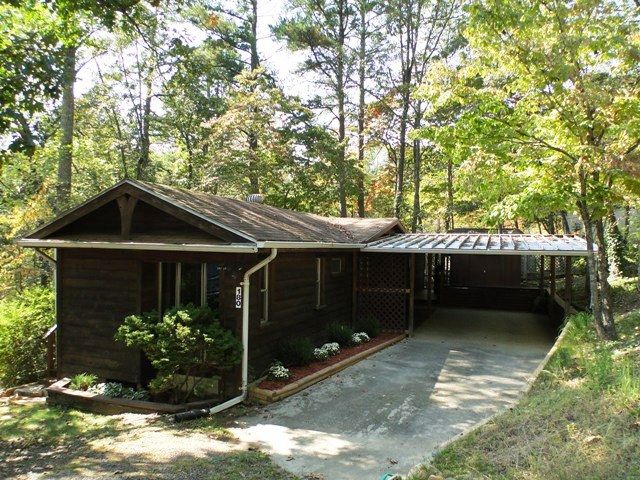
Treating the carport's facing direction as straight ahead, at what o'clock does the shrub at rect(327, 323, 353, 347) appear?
The shrub is roughly at 1 o'clock from the carport.

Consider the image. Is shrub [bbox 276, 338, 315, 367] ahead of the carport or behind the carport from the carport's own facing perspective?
ahead

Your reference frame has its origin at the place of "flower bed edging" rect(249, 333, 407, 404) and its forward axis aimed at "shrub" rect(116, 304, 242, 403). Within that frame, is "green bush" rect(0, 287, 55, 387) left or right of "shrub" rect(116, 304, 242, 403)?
right

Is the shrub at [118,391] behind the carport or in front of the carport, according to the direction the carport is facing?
in front

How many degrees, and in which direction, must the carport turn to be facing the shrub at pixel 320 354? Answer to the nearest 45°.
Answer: approximately 45° to its right

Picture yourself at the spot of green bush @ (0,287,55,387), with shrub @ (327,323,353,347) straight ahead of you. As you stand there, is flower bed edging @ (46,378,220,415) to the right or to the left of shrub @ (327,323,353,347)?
right

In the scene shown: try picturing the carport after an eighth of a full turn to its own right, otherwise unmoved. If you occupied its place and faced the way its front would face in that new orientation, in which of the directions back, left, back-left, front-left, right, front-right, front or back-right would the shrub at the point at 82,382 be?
front

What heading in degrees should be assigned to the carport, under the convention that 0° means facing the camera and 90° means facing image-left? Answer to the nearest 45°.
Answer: approximately 0°

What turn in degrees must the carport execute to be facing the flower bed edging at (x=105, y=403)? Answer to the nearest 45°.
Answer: approximately 45° to its right

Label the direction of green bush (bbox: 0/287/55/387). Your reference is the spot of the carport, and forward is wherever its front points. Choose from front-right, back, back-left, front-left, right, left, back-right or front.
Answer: front-right

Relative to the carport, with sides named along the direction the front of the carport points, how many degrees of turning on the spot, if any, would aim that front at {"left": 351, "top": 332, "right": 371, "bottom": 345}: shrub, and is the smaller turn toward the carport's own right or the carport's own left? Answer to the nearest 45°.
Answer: approximately 45° to the carport's own right

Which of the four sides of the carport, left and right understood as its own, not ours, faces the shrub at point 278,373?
front

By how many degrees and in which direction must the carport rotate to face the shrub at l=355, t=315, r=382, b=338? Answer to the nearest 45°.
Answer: approximately 45° to its right
